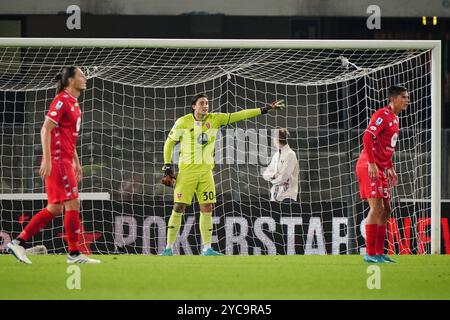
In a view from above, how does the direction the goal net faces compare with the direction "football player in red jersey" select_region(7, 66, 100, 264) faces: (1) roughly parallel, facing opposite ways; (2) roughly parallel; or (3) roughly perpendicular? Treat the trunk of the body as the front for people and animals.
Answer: roughly perpendicular

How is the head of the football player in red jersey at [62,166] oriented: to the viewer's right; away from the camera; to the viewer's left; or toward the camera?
to the viewer's right

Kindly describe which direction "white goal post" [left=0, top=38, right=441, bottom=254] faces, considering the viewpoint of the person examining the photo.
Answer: facing the viewer

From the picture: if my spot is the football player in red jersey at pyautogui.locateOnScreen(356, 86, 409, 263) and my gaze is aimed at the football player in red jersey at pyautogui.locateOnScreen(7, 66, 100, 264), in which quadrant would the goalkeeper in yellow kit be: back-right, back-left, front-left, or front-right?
front-right

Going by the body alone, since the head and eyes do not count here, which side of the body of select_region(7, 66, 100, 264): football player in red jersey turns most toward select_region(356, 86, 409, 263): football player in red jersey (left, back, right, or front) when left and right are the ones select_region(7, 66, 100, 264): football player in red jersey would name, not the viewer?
front

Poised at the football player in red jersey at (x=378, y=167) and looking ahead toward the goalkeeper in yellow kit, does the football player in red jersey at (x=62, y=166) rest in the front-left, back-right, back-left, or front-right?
front-left

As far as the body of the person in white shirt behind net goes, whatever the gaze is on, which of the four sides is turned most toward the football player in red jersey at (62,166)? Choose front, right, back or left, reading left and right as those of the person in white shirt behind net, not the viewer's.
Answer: front
